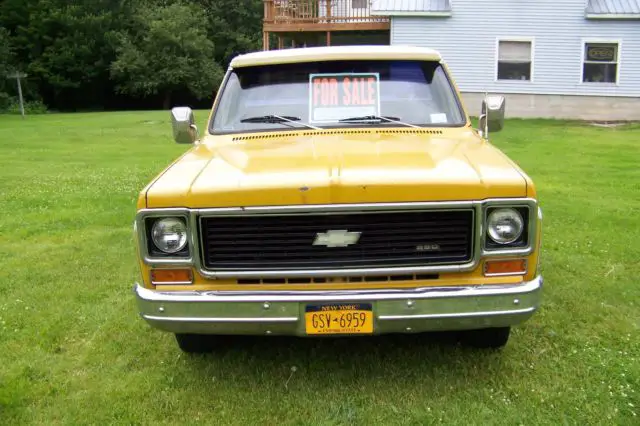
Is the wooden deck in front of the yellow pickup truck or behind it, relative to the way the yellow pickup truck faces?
behind

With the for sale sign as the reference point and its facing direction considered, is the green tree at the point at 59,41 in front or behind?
behind

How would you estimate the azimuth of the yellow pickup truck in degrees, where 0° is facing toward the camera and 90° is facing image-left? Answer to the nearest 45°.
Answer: approximately 0°

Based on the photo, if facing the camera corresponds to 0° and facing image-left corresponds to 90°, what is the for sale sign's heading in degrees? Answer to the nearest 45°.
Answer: approximately 0°

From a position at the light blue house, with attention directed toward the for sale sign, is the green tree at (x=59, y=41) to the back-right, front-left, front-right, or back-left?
back-right

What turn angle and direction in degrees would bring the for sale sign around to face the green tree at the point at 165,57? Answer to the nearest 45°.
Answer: approximately 180°
